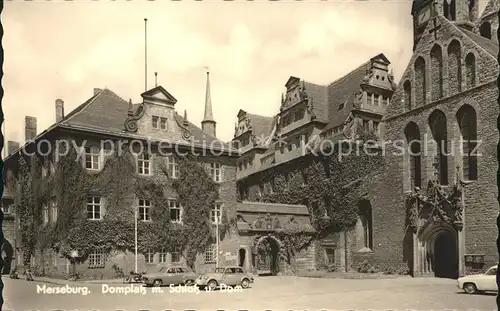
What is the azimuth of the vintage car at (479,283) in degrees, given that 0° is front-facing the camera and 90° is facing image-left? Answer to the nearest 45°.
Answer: approximately 90°

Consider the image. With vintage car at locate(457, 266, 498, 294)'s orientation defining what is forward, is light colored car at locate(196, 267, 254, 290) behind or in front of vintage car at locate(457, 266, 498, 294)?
in front
